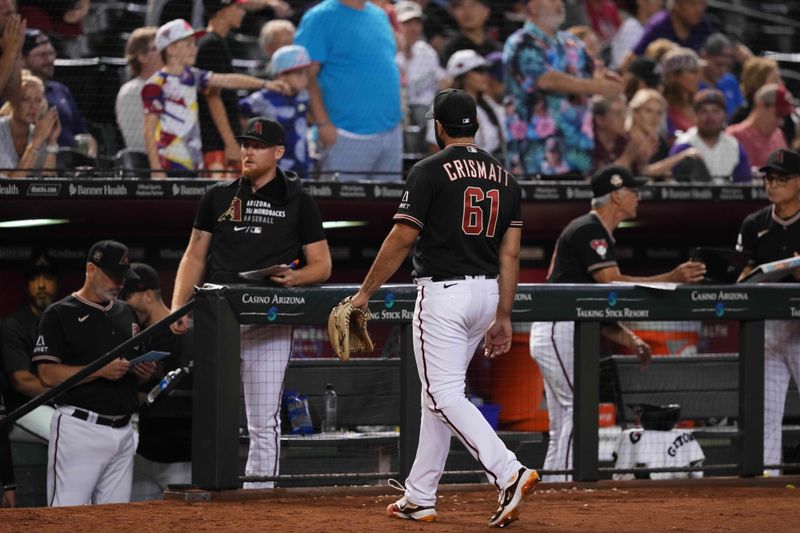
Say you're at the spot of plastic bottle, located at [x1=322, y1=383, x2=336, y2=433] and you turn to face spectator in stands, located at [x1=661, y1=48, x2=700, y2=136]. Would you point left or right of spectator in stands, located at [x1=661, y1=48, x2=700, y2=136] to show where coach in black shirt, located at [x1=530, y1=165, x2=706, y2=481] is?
right

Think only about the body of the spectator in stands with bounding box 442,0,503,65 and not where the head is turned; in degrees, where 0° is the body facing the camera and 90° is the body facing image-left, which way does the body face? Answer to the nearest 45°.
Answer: approximately 0°

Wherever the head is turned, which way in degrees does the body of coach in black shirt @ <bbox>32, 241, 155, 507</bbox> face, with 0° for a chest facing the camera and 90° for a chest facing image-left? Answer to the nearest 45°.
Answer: approximately 315°

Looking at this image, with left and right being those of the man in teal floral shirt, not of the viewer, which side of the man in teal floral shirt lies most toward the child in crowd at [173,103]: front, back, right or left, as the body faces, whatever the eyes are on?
right

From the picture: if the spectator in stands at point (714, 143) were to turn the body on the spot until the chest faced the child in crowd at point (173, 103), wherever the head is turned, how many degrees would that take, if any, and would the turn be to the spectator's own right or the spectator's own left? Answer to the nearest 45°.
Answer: approximately 45° to the spectator's own right

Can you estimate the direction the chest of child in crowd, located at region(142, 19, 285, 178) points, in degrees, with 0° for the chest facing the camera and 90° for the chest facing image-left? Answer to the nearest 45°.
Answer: approximately 315°

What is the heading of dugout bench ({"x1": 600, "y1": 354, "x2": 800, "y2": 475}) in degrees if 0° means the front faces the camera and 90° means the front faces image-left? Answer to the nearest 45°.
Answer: approximately 0°

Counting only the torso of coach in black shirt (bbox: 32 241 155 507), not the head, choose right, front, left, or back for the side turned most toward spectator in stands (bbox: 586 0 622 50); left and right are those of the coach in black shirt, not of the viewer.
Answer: left

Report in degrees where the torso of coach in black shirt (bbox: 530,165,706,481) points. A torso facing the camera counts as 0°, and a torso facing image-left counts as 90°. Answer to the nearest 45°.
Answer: approximately 270°
